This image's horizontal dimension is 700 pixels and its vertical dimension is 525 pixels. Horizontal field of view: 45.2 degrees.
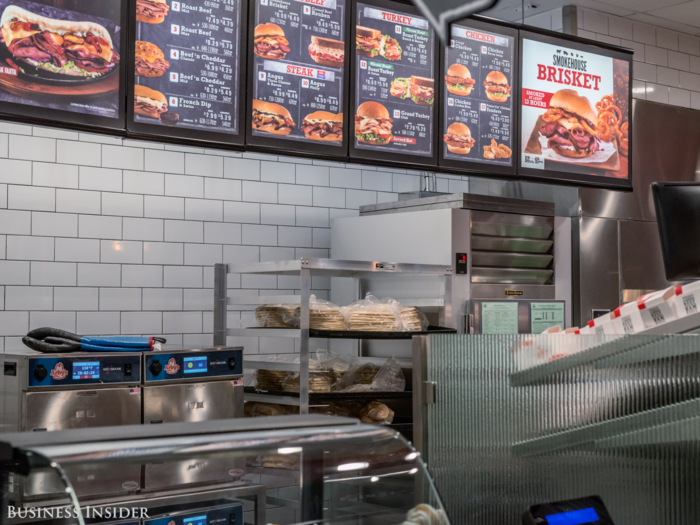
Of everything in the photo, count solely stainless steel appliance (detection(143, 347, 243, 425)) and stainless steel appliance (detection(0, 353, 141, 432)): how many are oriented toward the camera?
2

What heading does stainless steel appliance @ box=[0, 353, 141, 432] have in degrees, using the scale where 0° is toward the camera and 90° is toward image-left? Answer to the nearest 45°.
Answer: approximately 0°

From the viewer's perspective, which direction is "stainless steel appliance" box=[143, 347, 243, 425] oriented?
toward the camera

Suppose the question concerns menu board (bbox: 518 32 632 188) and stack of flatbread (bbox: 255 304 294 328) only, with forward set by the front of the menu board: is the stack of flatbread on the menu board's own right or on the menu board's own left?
on the menu board's own right

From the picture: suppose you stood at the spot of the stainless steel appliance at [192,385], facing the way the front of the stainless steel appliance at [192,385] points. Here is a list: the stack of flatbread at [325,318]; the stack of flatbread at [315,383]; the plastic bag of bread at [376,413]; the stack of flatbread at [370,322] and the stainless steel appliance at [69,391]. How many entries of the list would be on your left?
4

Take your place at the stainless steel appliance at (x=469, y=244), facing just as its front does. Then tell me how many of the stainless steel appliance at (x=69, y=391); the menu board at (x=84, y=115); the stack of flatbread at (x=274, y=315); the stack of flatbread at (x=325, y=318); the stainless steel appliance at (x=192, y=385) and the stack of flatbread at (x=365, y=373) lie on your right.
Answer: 6

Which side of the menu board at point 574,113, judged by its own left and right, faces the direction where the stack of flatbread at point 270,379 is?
right

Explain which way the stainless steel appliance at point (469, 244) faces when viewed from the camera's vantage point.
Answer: facing the viewer and to the right of the viewer

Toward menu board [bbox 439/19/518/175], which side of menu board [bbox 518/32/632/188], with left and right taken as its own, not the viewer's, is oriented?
right

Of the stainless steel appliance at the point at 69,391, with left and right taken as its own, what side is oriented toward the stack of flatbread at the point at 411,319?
left

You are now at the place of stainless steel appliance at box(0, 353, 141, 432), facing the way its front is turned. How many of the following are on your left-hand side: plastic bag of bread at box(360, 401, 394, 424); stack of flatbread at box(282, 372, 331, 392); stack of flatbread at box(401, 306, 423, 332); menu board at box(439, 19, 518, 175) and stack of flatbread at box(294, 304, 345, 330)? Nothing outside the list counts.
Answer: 5
